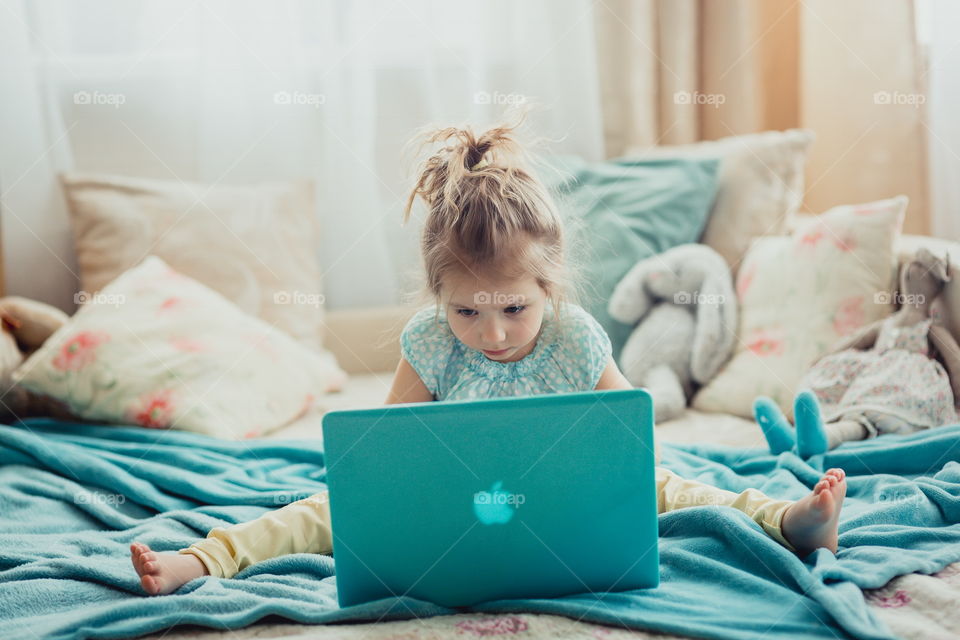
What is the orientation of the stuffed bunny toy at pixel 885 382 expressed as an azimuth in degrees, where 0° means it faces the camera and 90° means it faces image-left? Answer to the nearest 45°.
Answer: approximately 45°

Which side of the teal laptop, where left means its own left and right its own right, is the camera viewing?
back

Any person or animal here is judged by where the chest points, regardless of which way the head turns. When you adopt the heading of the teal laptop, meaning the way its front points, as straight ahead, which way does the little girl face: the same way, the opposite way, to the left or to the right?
the opposite way

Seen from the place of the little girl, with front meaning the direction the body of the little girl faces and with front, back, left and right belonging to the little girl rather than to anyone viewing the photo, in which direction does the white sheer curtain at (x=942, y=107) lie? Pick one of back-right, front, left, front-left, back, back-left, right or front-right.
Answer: back-left

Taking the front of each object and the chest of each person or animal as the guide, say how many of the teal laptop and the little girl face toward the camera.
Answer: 1

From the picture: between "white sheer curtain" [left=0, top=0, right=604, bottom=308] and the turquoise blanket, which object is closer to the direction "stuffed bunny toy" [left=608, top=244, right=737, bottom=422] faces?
the turquoise blanket

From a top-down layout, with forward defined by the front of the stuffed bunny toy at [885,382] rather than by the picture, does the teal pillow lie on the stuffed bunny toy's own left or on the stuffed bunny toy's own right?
on the stuffed bunny toy's own right

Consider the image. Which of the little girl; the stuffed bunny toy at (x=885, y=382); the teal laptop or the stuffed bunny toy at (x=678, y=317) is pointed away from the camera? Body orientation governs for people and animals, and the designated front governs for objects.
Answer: the teal laptop
